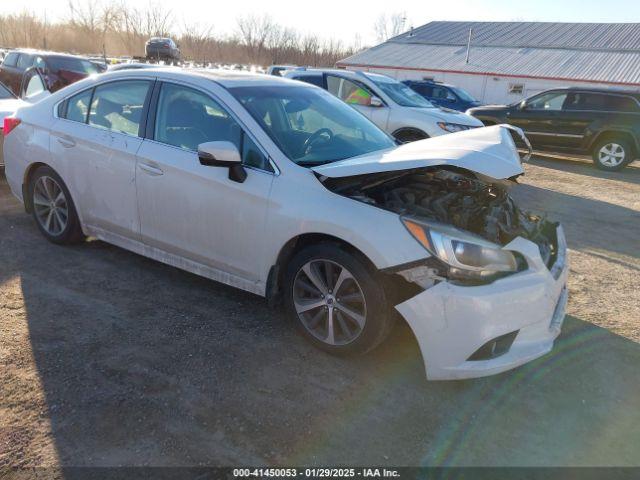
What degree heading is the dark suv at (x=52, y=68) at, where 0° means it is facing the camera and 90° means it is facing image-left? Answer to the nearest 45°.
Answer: approximately 315°

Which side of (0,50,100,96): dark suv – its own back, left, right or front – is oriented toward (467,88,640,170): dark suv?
front

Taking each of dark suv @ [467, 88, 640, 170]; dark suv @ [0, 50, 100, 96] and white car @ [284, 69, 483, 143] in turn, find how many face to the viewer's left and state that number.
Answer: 1

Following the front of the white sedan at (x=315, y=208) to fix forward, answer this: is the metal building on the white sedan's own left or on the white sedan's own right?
on the white sedan's own left

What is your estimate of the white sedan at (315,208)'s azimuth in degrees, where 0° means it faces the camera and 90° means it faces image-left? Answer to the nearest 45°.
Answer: approximately 315°

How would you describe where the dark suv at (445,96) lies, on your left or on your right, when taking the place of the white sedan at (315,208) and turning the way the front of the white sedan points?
on your left

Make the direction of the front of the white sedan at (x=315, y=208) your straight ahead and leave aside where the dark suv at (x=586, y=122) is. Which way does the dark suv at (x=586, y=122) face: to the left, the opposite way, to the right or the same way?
the opposite way

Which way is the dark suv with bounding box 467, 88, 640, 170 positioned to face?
to the viewer's left

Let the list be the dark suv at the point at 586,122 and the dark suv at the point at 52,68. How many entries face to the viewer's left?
1

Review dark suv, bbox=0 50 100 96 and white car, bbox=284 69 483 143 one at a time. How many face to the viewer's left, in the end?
0
